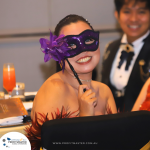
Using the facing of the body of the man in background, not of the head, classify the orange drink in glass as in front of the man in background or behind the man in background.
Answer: in front

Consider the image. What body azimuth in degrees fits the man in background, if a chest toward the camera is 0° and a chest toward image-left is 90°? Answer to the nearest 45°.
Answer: approximately 45°

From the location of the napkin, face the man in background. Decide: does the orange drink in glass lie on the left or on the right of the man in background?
left

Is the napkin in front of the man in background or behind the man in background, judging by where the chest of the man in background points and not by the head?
in front
